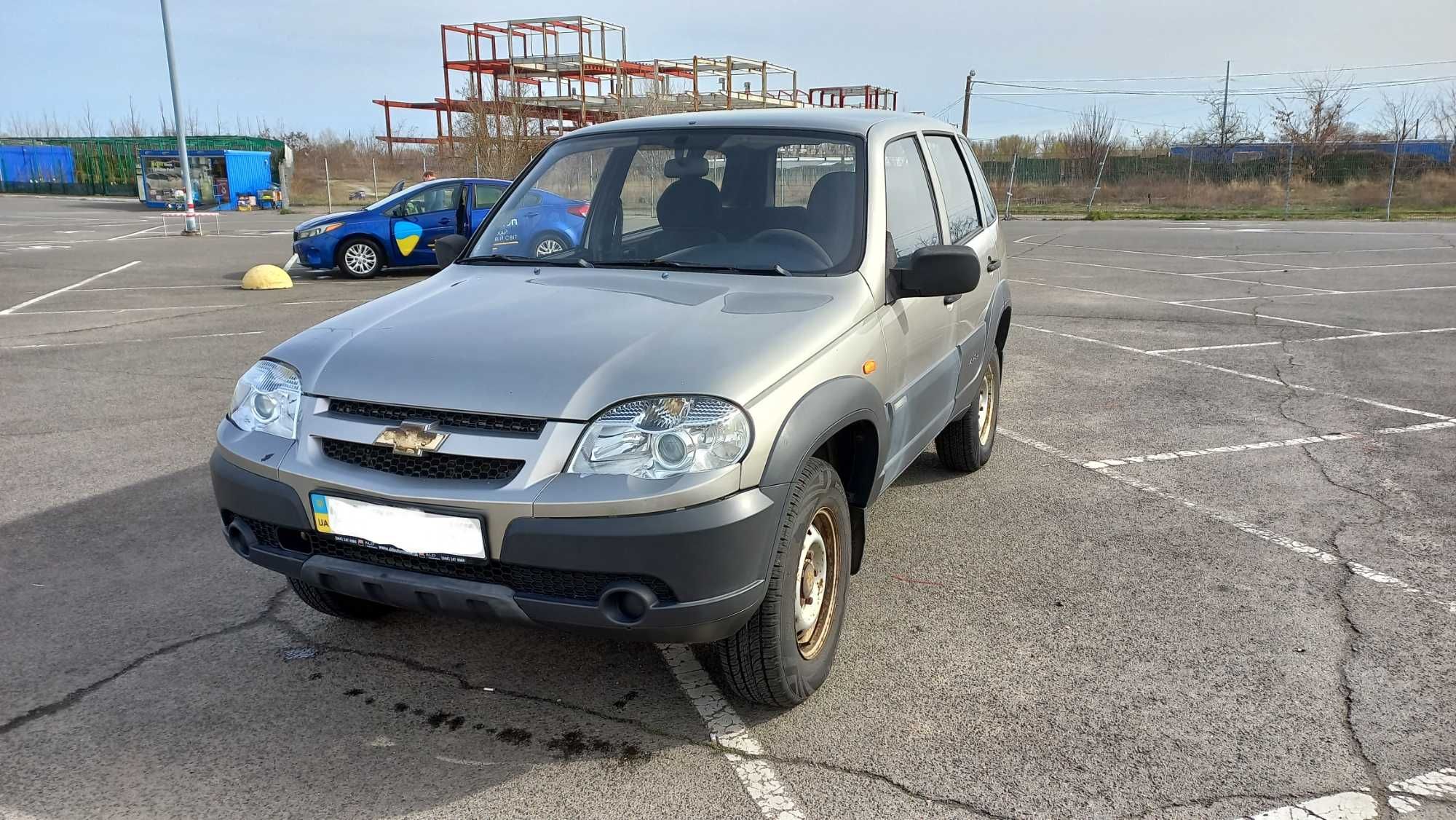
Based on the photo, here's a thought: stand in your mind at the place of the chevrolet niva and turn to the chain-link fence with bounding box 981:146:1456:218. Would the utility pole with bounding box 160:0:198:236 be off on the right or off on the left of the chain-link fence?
left

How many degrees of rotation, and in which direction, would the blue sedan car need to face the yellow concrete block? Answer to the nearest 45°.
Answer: approximately 45° to its left

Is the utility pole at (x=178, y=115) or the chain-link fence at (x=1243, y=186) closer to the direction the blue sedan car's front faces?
the utility pole

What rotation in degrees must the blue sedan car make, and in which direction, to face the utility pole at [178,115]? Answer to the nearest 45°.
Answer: approximately 45° to its right

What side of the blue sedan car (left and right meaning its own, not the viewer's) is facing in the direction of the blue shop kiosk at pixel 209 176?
right

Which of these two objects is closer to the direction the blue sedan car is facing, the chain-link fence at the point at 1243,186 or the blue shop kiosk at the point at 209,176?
the blue shop kiosk

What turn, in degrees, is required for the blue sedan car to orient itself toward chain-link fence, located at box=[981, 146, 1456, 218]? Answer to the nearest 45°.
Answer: approximately 135° to its right

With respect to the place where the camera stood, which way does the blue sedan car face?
facing to the left of the viewer

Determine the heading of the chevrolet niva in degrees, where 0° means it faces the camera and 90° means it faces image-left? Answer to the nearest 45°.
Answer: approximately 45°

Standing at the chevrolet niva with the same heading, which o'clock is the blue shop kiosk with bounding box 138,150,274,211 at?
The blue shop kiosk is roughly at 4 o'clock from the chevrolet niva.

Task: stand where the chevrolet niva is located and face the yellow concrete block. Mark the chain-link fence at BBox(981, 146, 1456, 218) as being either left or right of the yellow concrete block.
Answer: right

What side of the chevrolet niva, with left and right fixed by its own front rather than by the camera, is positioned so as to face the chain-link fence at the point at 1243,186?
back
